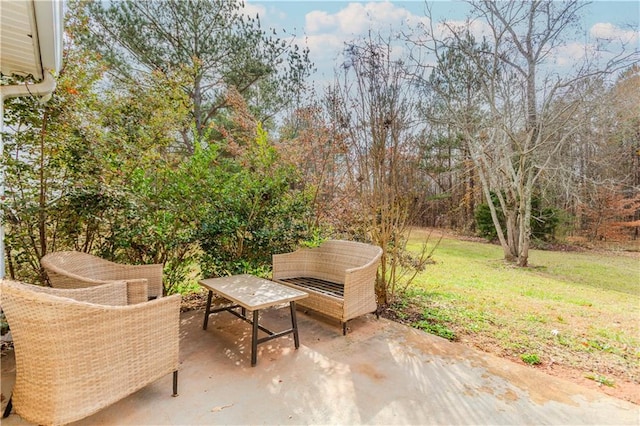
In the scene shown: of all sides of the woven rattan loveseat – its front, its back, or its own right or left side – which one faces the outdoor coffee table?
front

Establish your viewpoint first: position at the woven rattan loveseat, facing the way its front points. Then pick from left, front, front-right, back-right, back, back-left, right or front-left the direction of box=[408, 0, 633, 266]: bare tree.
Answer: back

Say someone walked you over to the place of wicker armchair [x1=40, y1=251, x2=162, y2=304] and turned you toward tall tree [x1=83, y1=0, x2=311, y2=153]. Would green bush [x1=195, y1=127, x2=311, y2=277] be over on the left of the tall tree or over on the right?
right

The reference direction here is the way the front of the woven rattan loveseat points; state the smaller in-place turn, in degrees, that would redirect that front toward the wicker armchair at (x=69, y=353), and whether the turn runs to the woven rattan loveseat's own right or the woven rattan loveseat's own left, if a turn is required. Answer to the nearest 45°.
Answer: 0° — it already faces it

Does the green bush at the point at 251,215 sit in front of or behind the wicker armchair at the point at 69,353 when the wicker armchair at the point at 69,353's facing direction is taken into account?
in front

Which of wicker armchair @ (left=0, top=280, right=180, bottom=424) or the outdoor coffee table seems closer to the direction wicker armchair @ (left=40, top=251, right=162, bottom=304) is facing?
the outdoor coffee table

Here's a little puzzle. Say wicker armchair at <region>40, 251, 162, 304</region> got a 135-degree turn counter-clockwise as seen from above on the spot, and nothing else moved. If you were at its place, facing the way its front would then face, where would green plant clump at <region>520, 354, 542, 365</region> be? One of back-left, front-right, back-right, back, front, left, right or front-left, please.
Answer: back

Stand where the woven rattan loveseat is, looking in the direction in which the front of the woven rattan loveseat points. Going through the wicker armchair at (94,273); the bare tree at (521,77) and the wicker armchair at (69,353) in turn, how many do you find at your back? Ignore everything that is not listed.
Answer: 1

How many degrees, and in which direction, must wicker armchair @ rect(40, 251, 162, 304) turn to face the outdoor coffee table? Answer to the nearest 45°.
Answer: approximately 45° to its right

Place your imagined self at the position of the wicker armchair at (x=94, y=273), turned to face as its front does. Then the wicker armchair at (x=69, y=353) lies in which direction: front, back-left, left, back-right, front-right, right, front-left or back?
right

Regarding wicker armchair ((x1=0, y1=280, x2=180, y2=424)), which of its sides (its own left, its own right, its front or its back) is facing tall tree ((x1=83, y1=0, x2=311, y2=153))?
front

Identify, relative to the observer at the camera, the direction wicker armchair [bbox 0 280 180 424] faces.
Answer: facing away from the viewer and to the right of the viewer

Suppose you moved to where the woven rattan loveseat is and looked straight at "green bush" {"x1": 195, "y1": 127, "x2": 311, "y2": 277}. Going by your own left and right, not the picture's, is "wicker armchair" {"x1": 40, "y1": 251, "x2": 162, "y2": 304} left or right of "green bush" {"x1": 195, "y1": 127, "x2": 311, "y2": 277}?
left

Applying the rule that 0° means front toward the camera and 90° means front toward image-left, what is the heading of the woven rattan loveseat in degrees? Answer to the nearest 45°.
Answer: approximately 45°

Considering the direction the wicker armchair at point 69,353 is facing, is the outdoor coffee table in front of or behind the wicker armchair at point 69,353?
in front

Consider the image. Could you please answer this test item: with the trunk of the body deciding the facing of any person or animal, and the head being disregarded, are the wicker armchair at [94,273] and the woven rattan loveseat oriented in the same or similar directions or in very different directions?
very different directions

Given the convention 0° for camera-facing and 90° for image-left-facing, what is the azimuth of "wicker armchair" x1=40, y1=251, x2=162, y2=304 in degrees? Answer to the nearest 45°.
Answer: approximately 270°

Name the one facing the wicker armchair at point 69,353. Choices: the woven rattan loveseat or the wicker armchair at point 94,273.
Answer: the woven rattan loveseat

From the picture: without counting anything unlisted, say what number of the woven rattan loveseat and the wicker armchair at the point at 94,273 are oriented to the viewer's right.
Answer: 1
